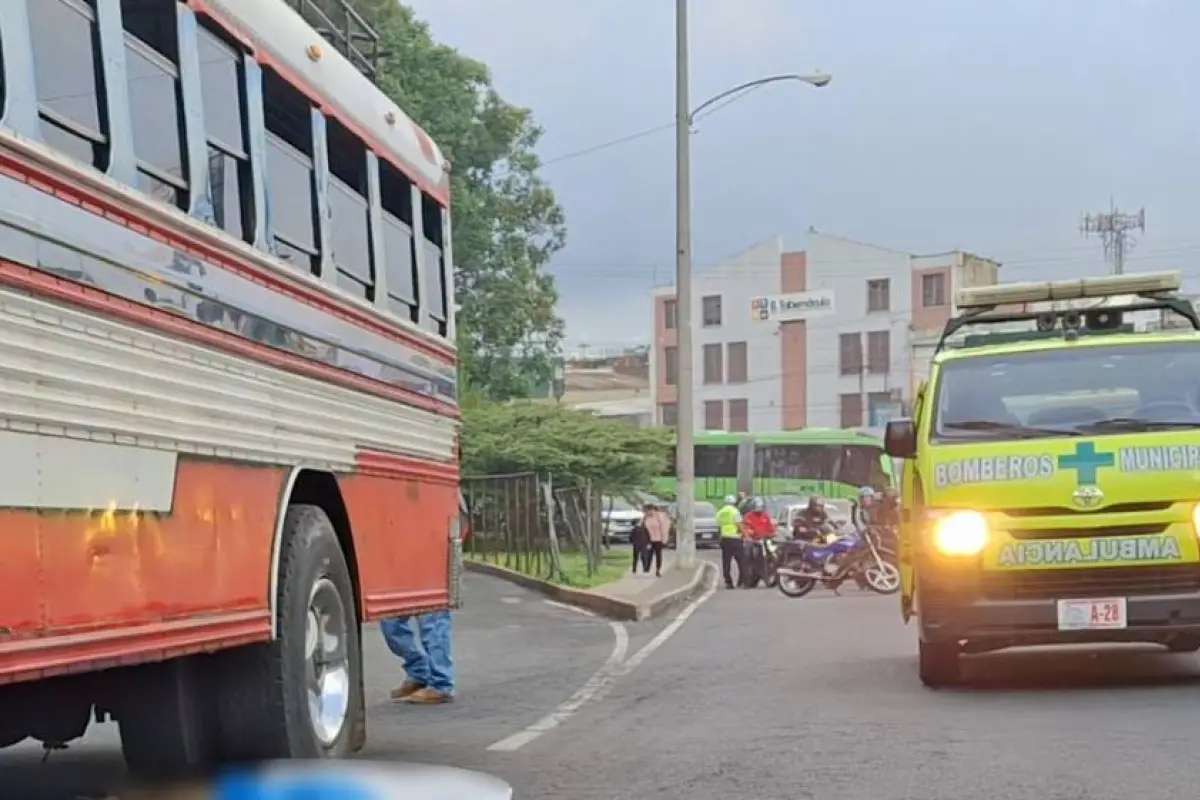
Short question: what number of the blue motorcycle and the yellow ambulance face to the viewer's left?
0

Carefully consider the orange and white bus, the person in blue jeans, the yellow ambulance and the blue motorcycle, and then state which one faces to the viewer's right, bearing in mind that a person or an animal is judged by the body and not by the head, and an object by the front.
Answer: the blue motorcycle

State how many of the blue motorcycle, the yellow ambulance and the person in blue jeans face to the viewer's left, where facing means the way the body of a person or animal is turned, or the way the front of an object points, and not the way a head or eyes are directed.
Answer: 1

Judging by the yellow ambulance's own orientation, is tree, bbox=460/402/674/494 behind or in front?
behind

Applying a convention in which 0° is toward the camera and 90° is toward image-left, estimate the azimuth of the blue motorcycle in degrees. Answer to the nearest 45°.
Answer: approximately 270°

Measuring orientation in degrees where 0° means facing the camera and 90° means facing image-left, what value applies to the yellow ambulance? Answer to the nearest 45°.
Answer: approximately 0°

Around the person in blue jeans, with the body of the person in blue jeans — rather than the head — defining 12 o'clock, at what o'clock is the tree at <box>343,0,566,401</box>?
The tree is roughly at 3 o'clock from the person in blue jeans.

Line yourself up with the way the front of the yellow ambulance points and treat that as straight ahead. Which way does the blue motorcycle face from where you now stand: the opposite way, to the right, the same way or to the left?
to the left

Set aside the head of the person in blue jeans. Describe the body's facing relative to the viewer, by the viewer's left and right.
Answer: facing to the left of the viewer
